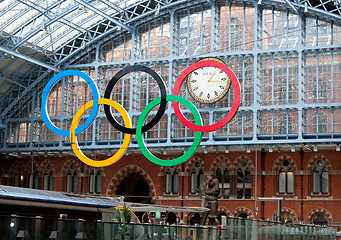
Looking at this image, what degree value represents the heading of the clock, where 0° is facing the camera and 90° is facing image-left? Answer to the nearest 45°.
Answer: approximately 0°

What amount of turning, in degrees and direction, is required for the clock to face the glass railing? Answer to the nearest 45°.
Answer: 0° — it already faces it
